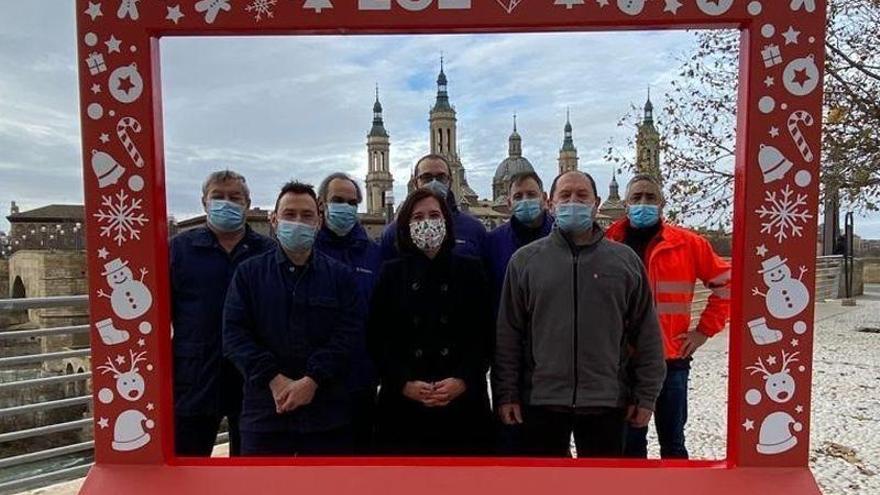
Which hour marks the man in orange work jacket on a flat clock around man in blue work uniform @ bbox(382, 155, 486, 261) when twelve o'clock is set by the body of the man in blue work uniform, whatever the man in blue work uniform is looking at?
The man in orange work jacket is roughly at 9 o'clock from the man in blue work uniform.

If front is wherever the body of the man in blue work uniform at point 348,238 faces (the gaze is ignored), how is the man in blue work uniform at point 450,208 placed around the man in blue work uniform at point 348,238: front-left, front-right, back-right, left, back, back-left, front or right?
left

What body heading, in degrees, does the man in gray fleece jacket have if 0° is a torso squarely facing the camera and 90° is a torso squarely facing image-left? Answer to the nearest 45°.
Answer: approximately 0°
